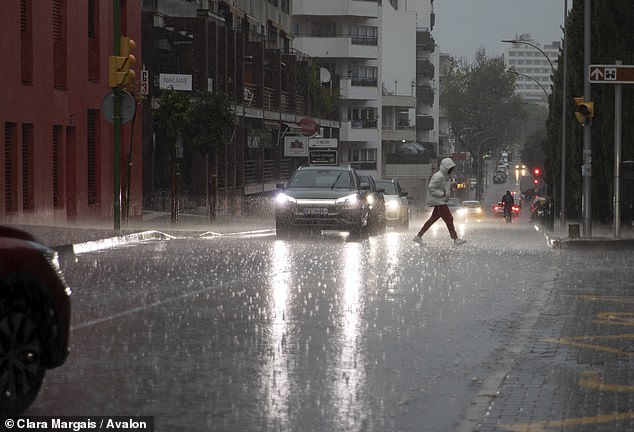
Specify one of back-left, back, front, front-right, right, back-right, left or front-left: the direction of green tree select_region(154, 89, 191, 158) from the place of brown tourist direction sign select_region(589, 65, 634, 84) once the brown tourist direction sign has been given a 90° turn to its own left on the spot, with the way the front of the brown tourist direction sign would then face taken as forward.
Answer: back-left

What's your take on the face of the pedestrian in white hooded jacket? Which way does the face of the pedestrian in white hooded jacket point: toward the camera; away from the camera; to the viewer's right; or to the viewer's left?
to the viewer's right

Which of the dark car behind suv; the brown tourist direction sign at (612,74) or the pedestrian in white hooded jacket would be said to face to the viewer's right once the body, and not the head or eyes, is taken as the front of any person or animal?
the pedestrian in white hooded jacket

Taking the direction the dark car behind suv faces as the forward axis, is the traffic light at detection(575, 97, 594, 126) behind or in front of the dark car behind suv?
in front

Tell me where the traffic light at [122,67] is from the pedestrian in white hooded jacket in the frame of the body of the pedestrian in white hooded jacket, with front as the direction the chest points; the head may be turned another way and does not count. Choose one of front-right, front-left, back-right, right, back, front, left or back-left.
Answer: back

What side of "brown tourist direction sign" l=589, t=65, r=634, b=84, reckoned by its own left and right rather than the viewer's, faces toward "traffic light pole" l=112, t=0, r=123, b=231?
right

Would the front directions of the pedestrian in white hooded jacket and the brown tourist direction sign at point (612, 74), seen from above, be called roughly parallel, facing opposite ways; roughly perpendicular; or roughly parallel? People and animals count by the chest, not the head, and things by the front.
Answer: roughly perpendicular

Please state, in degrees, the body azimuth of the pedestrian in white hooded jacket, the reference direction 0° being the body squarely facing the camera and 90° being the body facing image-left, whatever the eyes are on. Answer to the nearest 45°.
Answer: approximately 270°

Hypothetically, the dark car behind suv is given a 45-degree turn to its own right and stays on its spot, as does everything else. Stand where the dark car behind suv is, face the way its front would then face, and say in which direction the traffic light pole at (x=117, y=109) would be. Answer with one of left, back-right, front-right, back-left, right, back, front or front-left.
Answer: front

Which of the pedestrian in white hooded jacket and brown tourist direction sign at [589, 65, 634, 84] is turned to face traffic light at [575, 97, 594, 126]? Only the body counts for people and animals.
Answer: the pedestrian in white hooded jacket

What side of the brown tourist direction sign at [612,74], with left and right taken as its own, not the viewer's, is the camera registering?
front

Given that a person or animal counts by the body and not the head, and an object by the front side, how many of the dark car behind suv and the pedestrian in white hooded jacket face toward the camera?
1
